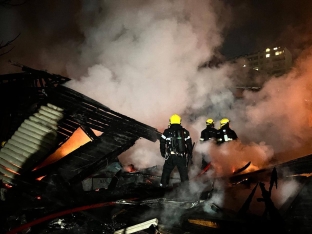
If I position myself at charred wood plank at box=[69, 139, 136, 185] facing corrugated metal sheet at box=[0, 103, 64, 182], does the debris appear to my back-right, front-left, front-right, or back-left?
back-left

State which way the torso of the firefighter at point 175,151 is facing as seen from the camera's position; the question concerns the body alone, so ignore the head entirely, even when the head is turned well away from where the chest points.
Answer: away from the camera

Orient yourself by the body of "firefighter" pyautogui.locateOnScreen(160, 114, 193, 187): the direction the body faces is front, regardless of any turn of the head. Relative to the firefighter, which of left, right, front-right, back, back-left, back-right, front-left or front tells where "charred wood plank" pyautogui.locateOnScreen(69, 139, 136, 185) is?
left

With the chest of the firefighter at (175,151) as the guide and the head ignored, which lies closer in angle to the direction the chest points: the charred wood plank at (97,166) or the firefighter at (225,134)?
the firefighter

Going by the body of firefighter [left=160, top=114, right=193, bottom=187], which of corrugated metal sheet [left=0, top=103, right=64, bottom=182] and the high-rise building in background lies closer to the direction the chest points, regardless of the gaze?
the high-rise building in background

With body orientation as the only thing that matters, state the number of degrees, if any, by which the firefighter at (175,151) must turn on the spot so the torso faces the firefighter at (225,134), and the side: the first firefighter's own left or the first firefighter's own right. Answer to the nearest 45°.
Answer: approximately 45° to the first firefighter's own right

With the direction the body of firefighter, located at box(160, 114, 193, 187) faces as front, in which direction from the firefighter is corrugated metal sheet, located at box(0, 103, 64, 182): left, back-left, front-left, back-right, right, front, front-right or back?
left

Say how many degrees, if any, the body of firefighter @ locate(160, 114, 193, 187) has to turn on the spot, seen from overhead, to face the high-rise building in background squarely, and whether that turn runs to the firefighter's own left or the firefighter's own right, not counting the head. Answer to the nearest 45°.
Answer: approximately 45° to the firefighter's own right
